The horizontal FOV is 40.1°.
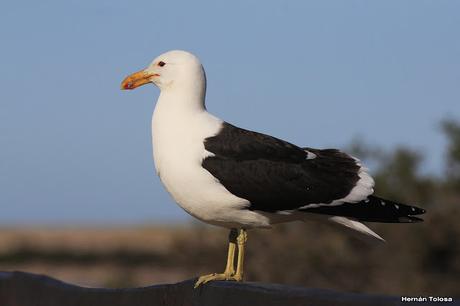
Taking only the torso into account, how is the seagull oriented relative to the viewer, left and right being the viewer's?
facing to the left of the viewer
